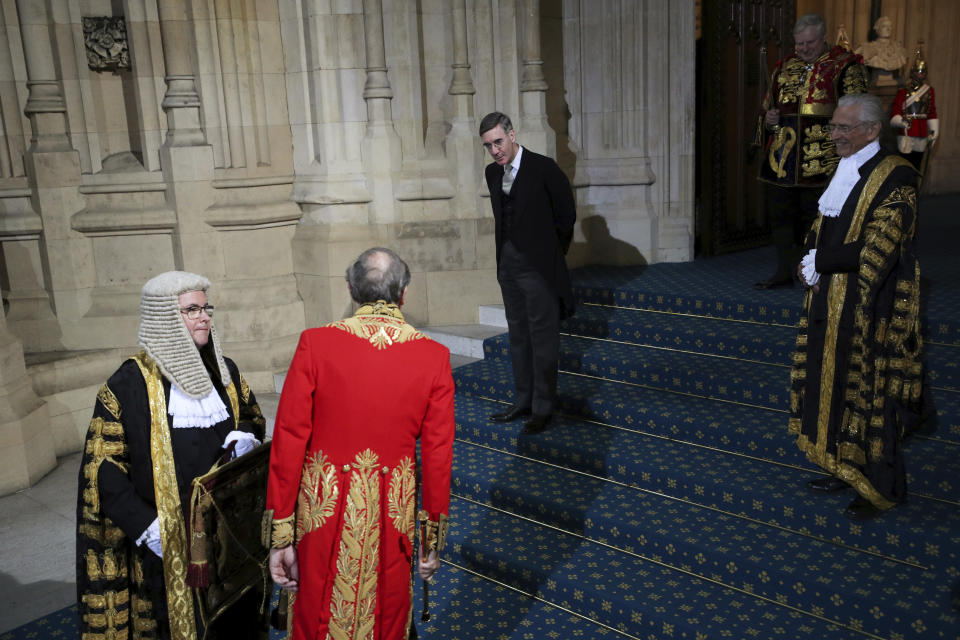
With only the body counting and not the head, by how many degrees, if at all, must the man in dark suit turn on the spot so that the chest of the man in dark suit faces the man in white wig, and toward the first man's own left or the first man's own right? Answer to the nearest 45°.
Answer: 0° — they already face them

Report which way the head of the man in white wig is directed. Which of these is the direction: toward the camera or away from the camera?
toward the camera

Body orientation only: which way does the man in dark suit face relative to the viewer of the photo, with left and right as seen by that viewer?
facing the viewer and to the left of the viewer

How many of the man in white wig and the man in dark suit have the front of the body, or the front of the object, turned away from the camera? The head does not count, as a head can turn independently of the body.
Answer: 0

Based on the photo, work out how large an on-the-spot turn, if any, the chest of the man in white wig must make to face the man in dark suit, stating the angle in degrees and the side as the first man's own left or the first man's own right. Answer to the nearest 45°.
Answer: approximately 90° to the first man's own left

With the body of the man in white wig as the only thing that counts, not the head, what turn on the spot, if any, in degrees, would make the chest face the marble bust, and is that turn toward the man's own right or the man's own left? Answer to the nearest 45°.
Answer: approximately 90° to the man's own left

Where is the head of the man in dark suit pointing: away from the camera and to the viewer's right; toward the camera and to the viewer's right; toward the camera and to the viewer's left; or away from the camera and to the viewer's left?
toward the camera and to the viewer's left

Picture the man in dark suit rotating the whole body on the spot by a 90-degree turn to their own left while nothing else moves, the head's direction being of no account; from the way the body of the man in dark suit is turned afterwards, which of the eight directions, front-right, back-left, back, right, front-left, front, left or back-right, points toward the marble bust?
left

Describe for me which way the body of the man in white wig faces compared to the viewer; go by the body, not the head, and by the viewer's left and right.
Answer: facing the viewer and to the right of the viewer
